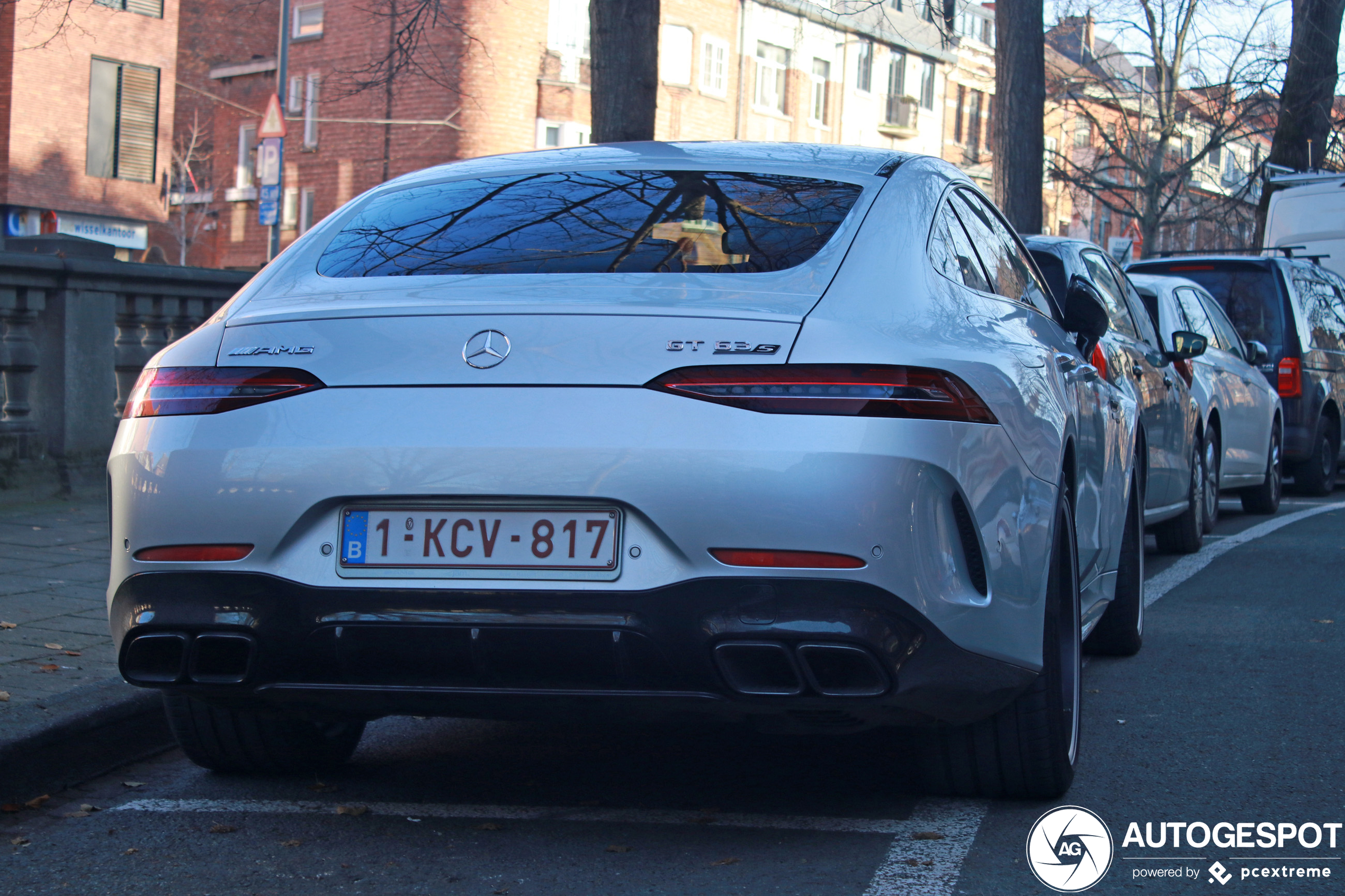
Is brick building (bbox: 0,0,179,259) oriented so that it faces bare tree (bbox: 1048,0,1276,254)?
no

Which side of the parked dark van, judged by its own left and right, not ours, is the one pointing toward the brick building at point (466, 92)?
left

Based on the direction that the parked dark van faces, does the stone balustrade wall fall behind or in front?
behind

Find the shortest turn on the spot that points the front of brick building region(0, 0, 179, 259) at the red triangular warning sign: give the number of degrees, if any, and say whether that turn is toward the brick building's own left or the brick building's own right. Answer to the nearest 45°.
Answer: approximately 45° to the brick building's own left

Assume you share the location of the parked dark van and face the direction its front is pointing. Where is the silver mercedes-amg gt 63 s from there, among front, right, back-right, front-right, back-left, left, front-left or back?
back-right

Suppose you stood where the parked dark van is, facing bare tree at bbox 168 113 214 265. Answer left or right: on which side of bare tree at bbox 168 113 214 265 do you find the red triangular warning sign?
left

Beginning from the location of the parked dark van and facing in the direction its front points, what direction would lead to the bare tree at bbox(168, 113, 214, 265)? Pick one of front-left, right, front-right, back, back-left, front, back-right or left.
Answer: left

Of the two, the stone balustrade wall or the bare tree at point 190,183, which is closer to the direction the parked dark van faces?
the bare tree

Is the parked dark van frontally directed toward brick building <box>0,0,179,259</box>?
no

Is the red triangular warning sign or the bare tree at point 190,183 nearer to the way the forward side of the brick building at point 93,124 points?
the red triangular warning sign

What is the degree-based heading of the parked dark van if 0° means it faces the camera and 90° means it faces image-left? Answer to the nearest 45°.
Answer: approximately 225°
